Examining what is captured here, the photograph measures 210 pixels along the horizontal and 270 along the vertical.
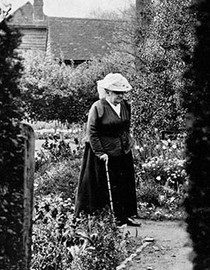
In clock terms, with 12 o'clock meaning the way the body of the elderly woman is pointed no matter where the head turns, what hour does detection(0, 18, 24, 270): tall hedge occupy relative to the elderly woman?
The tall hedge is roughly at 2 o'clock from the elderly woman.

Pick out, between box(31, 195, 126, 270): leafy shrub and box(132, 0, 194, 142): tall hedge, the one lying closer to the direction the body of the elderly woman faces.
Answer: the leafy shrub

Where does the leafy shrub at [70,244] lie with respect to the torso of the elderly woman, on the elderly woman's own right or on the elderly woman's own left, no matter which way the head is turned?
on the elderly woman's own right

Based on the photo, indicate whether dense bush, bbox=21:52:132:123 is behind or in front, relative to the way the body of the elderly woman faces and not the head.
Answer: behind

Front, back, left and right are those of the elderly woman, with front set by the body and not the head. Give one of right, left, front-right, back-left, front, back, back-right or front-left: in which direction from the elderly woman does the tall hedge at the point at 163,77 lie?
back-left

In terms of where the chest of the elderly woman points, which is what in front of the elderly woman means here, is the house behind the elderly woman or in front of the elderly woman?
behind

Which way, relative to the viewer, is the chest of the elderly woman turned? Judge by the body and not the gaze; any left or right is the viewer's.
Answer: facing the viewer and to the right of the viewer
